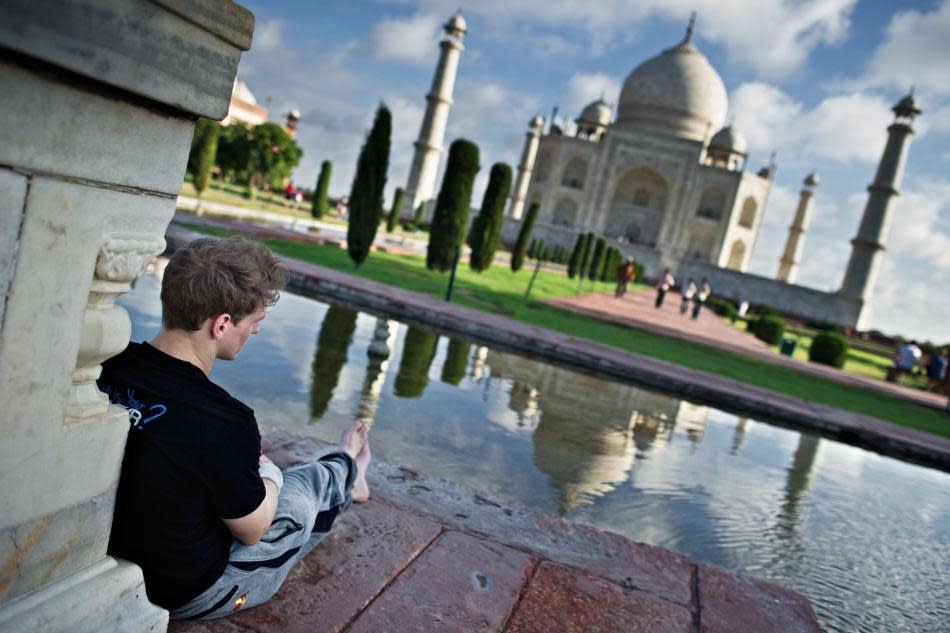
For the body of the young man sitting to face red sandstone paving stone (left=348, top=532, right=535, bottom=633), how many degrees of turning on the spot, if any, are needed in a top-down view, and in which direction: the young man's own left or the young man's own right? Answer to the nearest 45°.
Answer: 0° — they already face it

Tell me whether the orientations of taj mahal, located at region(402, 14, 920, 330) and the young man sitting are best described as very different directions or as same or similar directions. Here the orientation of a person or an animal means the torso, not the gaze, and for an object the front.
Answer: very different directions

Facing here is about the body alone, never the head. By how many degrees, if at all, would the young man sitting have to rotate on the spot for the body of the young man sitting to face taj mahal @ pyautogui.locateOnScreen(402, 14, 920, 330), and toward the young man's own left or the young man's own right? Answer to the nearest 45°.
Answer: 0° — they already face it

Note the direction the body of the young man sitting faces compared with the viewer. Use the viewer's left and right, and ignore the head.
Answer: facing away from the viewer and to the right of the viewer

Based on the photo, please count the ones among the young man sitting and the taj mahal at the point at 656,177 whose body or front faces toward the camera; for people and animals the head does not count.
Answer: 1

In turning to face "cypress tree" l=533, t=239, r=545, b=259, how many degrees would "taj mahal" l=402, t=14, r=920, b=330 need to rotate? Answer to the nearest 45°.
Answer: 0° — it already faces it

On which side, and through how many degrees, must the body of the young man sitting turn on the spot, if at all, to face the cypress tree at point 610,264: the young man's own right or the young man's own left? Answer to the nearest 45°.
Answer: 0° — they already face it

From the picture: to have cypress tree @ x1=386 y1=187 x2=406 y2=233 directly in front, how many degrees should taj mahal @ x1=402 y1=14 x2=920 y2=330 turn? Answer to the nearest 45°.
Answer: approximately 45° to its right
